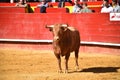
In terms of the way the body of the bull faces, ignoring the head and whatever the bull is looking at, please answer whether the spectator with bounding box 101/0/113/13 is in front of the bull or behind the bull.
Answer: behind

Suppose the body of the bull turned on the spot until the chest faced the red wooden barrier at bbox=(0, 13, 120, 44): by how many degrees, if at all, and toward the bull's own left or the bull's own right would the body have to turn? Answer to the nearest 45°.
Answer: approximately 135° to the bull's own right

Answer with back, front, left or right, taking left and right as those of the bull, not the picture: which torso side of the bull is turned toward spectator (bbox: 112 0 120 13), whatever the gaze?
back

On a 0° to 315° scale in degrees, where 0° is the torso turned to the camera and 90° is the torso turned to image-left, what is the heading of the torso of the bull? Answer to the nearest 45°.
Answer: approximately 45°
